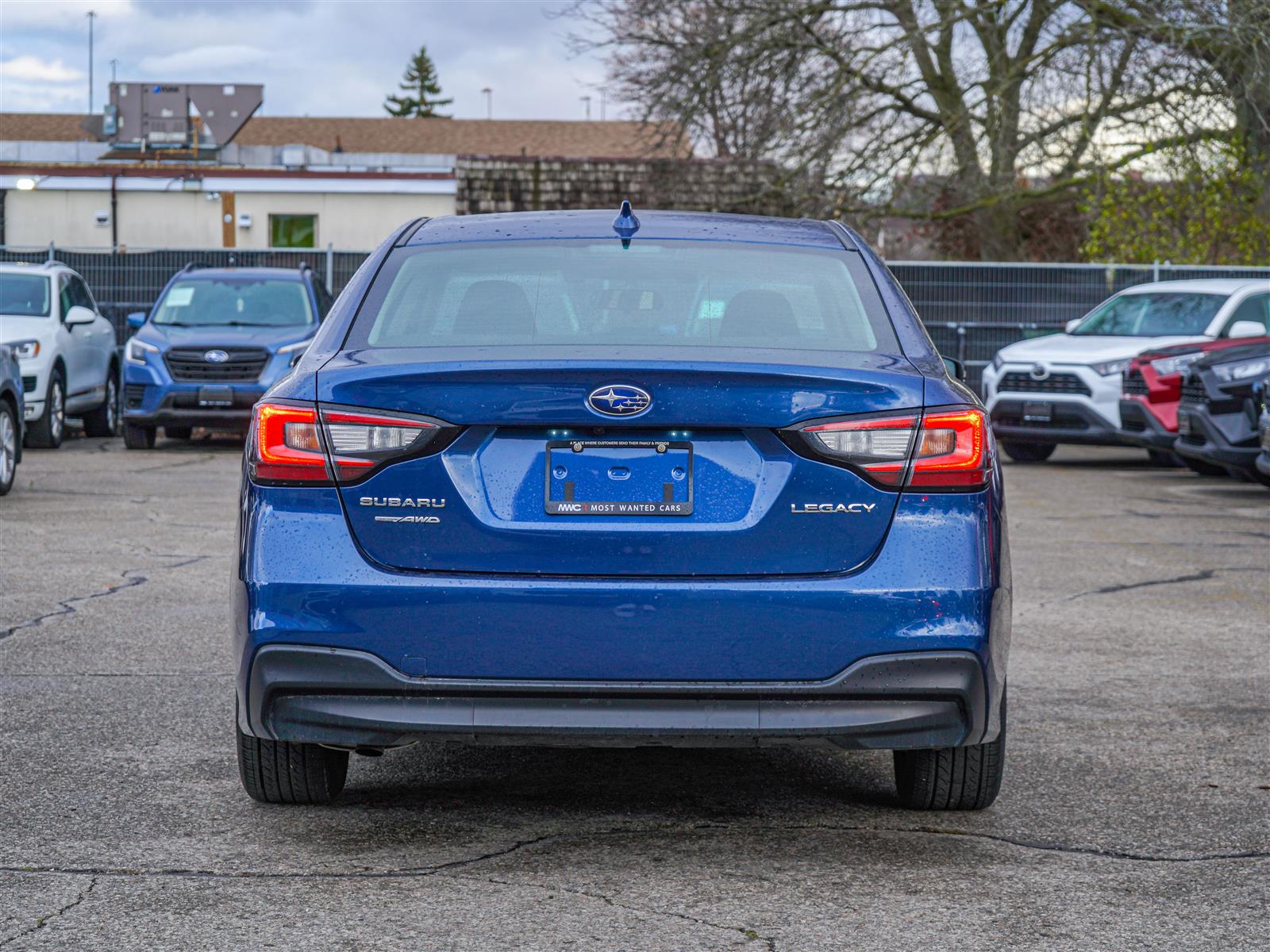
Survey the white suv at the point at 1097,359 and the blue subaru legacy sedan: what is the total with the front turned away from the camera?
1

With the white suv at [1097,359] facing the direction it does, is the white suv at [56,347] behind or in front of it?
in front

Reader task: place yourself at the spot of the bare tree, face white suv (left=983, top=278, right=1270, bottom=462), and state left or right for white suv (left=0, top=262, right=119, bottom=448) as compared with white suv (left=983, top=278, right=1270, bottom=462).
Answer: right

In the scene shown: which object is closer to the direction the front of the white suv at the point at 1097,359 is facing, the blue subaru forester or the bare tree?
the blue subaru forester

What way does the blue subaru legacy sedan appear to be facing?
away from the camera

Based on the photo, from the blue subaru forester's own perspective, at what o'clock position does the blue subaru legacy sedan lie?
The blue subaru legacy sedan is roughly at 12 o'clock from the blue subaru forester.

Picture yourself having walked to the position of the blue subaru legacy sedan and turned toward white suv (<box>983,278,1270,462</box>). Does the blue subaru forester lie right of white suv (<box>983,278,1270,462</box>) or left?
left

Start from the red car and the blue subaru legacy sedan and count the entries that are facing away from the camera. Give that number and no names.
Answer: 1
